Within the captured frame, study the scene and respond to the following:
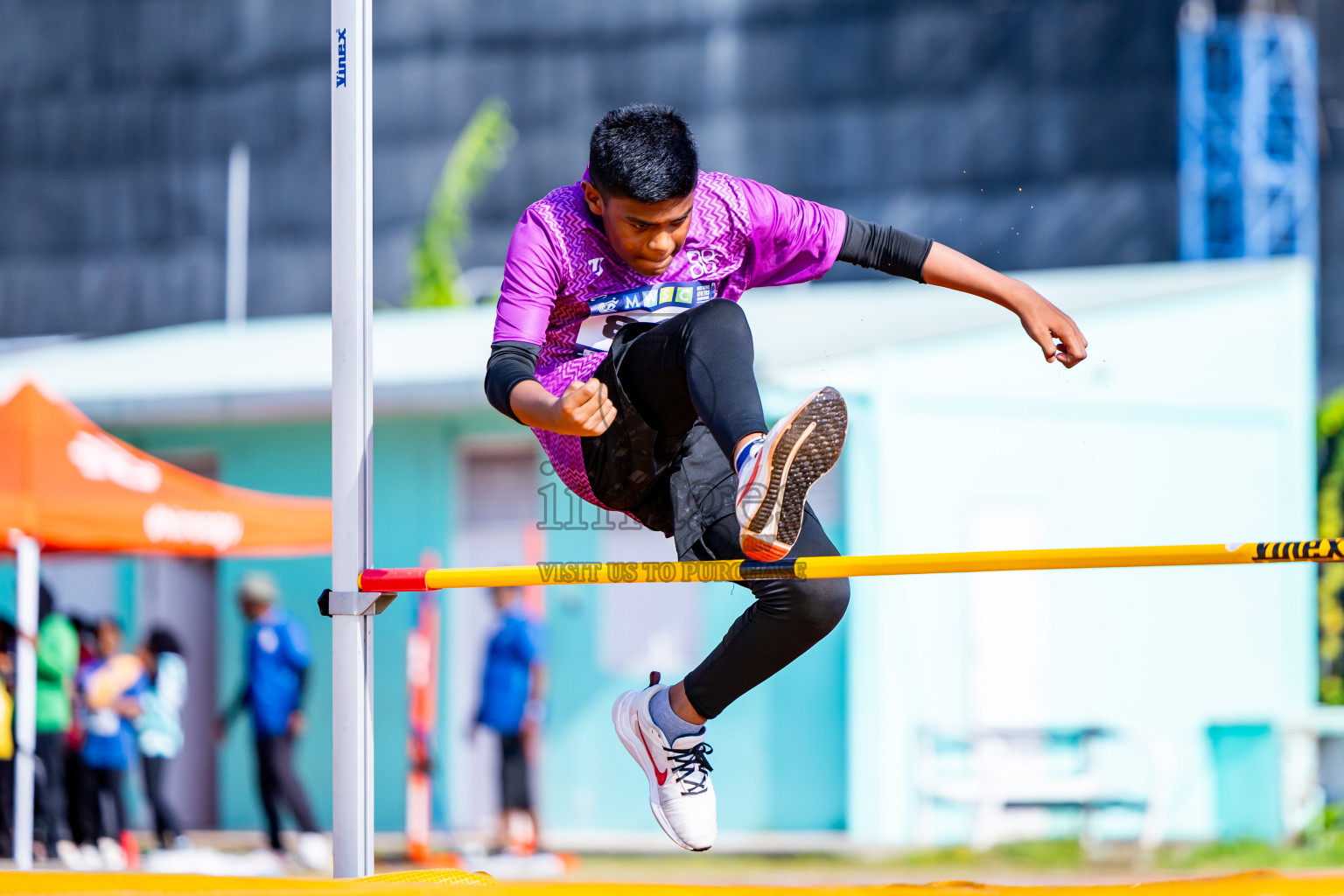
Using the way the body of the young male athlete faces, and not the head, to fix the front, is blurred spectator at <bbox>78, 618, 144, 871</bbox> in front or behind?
behind

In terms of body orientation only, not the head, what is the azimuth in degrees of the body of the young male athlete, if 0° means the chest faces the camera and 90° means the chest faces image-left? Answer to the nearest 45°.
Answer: approximately 315°

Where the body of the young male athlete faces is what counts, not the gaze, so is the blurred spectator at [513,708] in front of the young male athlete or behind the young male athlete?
behind
